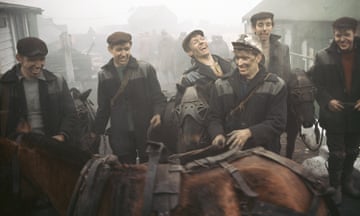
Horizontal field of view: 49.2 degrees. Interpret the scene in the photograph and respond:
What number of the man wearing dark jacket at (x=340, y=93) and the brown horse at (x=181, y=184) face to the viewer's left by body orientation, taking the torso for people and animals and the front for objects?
1

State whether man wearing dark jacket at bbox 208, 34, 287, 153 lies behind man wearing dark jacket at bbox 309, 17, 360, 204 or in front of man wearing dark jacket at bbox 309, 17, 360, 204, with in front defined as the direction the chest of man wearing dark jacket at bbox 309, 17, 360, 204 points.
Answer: in front

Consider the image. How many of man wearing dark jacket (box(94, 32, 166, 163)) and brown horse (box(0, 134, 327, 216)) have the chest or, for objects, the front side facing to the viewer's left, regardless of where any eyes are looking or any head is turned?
1

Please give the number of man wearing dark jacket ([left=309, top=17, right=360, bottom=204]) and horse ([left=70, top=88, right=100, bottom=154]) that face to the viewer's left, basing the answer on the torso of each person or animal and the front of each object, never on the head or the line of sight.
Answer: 0

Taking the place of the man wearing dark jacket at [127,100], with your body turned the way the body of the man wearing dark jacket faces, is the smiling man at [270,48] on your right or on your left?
on your left

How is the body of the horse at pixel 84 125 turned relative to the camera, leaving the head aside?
toward the camera

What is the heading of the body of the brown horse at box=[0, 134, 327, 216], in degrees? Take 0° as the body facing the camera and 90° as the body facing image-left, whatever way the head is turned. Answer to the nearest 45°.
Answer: approximately 90°

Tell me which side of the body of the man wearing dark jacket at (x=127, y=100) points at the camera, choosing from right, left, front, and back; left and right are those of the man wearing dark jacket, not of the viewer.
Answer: front
